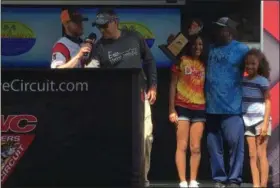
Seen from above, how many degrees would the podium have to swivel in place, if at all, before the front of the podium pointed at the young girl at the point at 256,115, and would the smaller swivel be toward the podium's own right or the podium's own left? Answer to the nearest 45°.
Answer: approximately 135° to the podium's own left

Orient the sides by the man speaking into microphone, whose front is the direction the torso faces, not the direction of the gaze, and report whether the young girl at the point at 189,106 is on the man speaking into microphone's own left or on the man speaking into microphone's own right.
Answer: on the man speaking into microphone's own left

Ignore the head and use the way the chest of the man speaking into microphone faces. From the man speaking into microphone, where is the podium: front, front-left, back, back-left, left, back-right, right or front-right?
front-right

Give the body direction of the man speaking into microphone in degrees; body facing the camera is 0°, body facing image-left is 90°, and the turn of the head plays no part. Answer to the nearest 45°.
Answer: approximately 315°

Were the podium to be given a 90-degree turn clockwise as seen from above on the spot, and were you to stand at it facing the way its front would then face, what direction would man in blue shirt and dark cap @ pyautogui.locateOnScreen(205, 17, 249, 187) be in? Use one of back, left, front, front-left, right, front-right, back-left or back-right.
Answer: back-right

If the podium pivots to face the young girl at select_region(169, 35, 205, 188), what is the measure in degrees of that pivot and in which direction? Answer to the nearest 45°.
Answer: approximately 135° to its left

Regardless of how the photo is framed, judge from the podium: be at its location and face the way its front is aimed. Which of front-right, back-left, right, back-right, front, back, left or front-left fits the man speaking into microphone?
back

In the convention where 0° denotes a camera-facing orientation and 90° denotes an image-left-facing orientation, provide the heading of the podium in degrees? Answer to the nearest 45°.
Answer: approximately 0°
